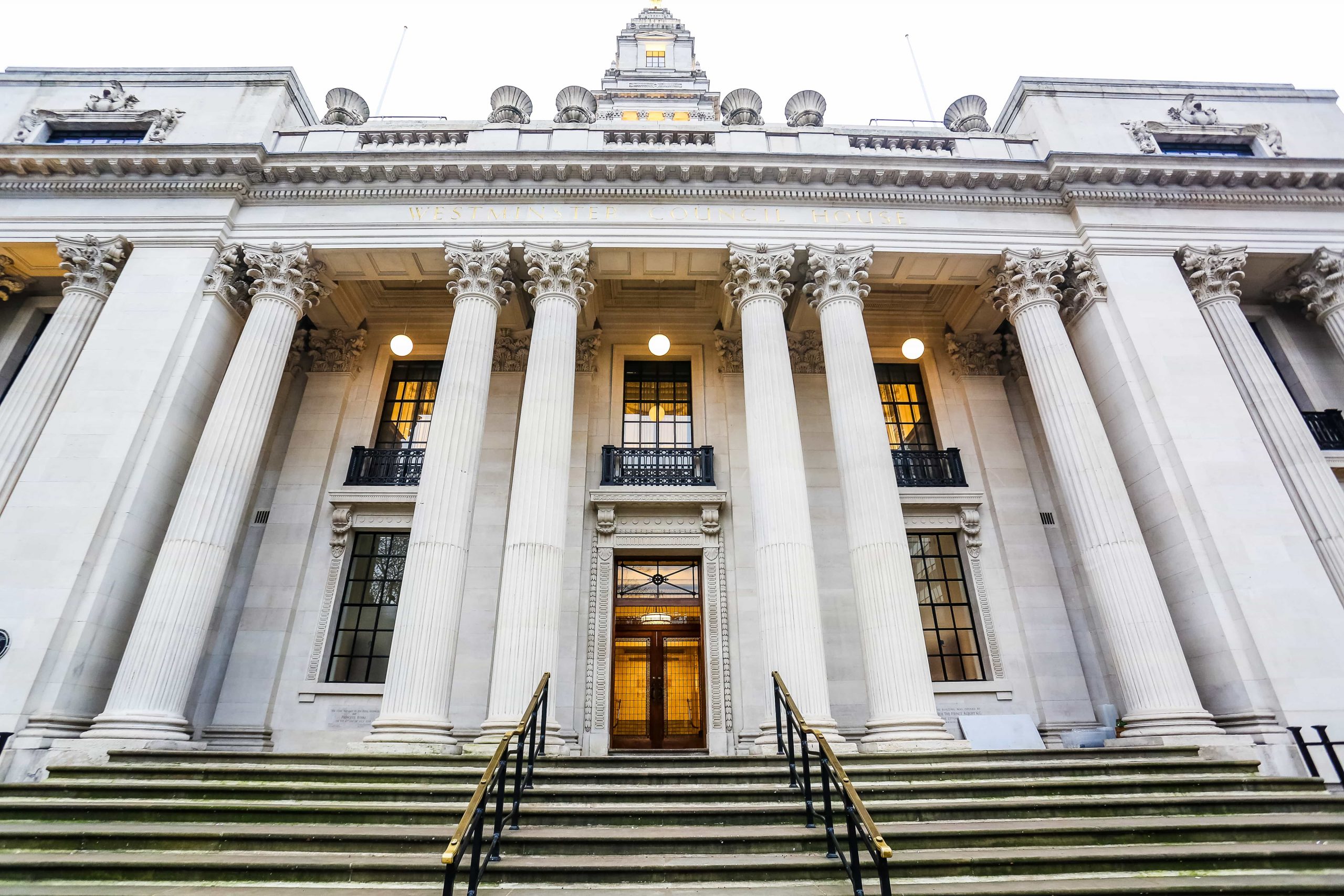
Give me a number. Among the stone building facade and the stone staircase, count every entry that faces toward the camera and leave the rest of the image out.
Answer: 2

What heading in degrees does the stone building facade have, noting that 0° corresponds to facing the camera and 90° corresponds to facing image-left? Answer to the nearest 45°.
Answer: approximately 0°
